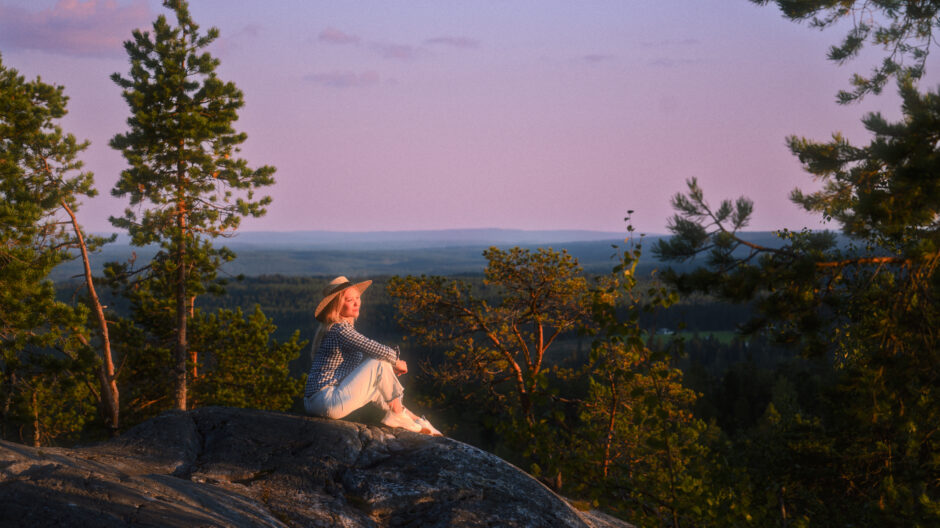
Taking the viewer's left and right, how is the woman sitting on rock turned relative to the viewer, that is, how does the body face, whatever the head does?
facing to the right of the viewer

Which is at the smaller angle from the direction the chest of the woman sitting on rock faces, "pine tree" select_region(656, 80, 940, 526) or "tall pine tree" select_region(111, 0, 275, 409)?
the pine tree
